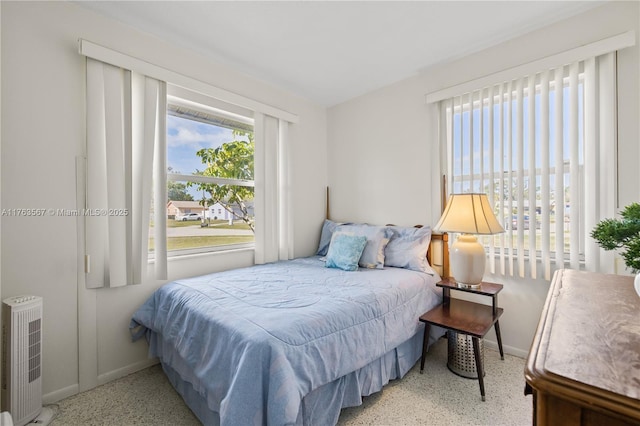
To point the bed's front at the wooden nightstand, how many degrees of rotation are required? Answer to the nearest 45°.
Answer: approximately 135° to its left

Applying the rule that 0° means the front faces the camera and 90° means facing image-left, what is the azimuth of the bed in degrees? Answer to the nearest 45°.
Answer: approximately 45°

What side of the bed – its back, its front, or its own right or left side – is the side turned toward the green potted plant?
left

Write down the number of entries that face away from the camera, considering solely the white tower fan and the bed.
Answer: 0

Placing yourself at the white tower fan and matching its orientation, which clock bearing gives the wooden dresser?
The wooden dresser is roughly at 11 o'clock from the white tower fan.

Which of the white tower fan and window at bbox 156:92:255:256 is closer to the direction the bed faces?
the white tower fan

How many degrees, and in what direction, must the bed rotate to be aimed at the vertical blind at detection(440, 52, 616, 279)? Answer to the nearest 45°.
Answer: approximately 135° to its left

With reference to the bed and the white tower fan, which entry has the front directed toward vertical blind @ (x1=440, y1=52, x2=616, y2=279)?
the white tower fan

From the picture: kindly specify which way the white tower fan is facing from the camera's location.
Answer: facing the viewer and to the right of the viewer

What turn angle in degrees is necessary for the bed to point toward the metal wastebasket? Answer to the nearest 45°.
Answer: approximately 135° to its left

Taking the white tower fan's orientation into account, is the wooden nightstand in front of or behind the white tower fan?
in front
